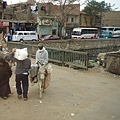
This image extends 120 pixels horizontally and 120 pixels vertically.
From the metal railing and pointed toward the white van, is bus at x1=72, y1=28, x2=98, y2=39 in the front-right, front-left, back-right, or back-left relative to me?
front-right

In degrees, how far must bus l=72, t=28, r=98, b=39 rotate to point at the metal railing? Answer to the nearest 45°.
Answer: approximately 45° to its left

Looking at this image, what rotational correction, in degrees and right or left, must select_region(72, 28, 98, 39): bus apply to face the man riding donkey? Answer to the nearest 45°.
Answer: approximately 45° to its left

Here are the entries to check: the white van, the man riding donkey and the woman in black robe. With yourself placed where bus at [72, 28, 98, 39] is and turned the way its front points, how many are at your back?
0

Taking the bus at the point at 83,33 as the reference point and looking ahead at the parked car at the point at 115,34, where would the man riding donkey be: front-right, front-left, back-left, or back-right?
back-right

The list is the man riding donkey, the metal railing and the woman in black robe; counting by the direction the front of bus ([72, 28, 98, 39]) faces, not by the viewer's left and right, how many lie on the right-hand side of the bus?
0

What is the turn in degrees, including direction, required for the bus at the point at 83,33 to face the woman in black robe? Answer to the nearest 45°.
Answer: approximately 45° to its left

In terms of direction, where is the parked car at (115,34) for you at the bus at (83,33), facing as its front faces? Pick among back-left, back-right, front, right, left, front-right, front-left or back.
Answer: back

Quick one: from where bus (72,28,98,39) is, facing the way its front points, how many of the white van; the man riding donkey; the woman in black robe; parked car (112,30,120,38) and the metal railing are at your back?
1

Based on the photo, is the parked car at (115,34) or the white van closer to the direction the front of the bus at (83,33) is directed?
the white van

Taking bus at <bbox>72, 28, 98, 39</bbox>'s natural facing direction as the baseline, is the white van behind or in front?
in front

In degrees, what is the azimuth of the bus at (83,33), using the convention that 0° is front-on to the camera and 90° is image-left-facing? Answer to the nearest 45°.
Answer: approximately 45°

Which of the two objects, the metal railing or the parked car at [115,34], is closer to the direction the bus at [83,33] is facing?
the metal railing
